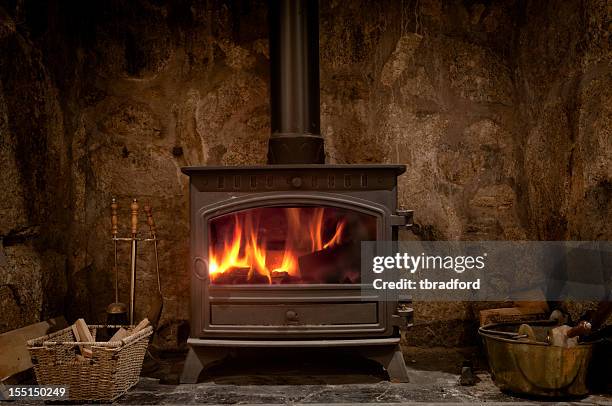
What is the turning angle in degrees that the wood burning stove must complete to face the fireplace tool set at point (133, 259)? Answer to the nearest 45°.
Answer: approximately 135° to its right

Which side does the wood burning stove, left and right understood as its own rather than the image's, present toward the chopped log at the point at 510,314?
left

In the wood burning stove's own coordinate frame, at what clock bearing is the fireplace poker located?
The fireplace poker is roughly at 4 o'clock from the wood burning stove.

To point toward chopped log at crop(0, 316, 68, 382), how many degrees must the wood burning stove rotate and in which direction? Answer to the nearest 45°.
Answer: approximately 90° to its right

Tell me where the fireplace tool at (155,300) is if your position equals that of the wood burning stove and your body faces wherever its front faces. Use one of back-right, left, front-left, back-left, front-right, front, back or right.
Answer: back-right

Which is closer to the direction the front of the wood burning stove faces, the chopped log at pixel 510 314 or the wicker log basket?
the wicker log basket

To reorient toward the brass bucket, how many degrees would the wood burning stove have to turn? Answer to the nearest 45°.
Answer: approximately 90° to its left

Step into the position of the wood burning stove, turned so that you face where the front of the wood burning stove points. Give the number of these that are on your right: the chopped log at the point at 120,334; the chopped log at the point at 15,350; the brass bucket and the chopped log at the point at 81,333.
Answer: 3

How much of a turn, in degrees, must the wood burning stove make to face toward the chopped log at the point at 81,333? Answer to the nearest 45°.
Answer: approximately 90° to its right

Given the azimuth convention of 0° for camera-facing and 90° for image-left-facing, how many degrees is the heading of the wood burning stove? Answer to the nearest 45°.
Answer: approximately 0°
